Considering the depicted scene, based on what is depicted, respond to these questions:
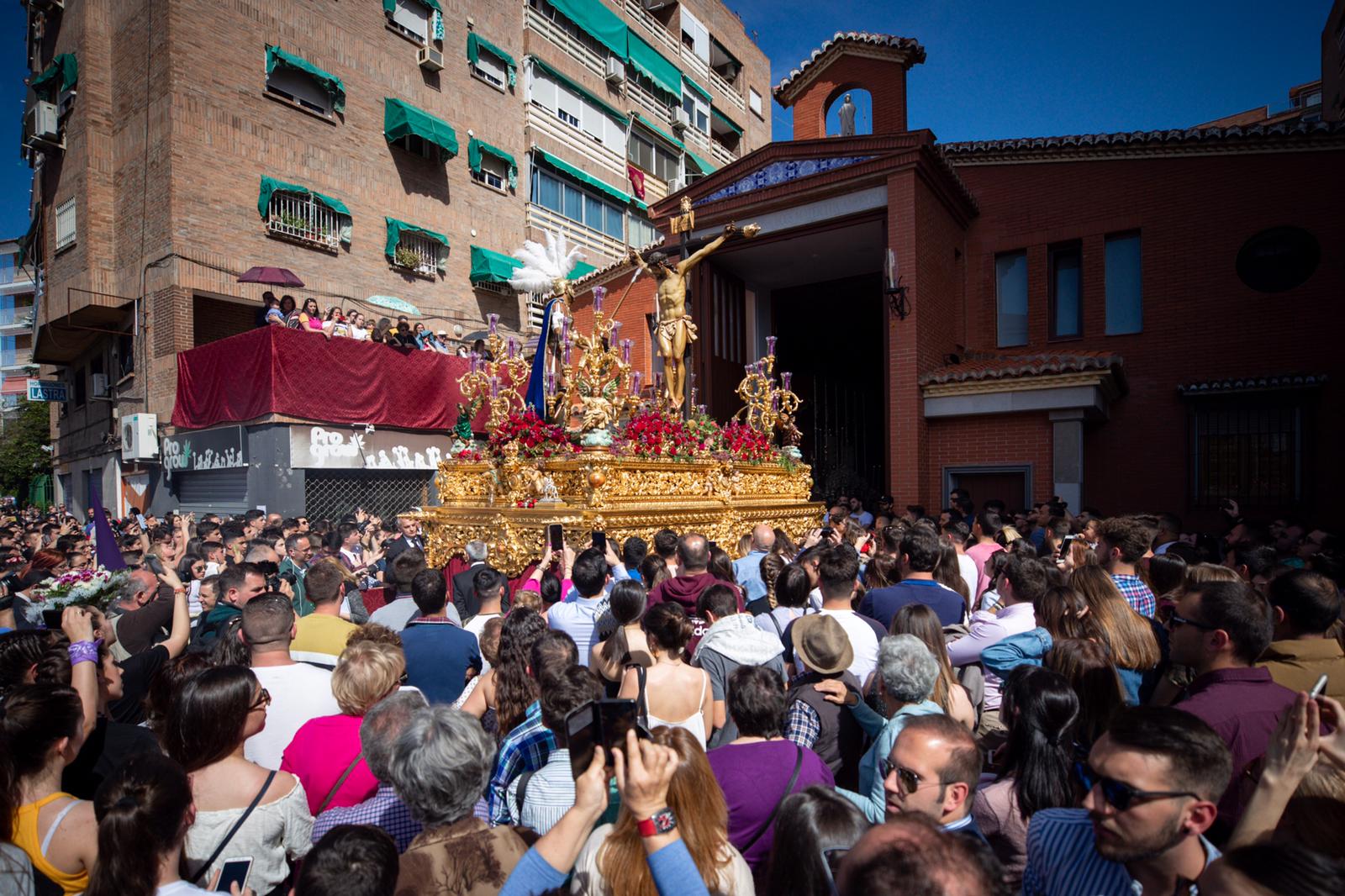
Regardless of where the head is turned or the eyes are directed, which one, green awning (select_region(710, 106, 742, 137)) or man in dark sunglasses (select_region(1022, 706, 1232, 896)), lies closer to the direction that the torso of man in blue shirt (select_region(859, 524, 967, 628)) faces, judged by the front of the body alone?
the green awning

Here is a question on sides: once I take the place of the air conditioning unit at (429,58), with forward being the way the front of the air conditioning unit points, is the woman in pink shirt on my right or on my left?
on my right

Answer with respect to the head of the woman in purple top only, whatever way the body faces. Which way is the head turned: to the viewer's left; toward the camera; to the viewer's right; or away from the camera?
away from the camera

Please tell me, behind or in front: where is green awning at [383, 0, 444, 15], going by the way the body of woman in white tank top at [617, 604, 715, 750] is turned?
in front

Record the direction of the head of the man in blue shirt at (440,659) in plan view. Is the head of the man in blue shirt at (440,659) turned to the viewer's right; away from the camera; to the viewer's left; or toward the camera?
away from the camera

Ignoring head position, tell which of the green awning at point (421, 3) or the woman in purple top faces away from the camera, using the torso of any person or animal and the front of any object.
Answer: the woman in purple top

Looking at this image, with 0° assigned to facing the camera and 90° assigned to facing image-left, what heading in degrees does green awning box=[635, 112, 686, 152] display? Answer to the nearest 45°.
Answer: approximately 315°

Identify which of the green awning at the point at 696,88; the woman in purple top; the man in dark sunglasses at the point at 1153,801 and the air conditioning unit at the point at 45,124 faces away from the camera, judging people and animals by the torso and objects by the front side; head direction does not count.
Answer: the woman in purple top

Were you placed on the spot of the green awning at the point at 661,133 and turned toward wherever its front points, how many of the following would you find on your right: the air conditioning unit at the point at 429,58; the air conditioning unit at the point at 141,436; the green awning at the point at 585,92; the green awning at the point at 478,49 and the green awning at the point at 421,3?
5

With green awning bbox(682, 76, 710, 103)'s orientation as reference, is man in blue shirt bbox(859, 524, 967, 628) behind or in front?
in front

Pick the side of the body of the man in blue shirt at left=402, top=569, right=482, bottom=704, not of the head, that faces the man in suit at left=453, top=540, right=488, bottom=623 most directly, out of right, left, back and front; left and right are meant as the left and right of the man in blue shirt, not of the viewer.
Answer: front

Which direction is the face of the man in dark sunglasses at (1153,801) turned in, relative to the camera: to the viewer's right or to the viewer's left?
to the viewer's left

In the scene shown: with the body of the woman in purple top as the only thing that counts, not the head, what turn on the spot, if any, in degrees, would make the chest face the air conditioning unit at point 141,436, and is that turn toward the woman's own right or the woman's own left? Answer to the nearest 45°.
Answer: approximately 45° to the woman's own left

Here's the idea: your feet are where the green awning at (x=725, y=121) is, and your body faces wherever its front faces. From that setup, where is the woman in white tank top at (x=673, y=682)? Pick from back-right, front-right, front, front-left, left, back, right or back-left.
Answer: front-right

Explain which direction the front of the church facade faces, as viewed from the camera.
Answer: facing the viewer and to the left of the viewer

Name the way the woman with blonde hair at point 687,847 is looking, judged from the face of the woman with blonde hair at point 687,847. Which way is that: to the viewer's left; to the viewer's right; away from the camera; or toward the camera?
away from the camera

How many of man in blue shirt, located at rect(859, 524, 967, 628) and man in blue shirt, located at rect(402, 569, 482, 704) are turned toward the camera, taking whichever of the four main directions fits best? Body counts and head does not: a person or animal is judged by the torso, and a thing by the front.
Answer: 0

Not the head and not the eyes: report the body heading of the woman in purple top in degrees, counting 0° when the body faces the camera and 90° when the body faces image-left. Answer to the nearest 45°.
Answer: approximately 180°
